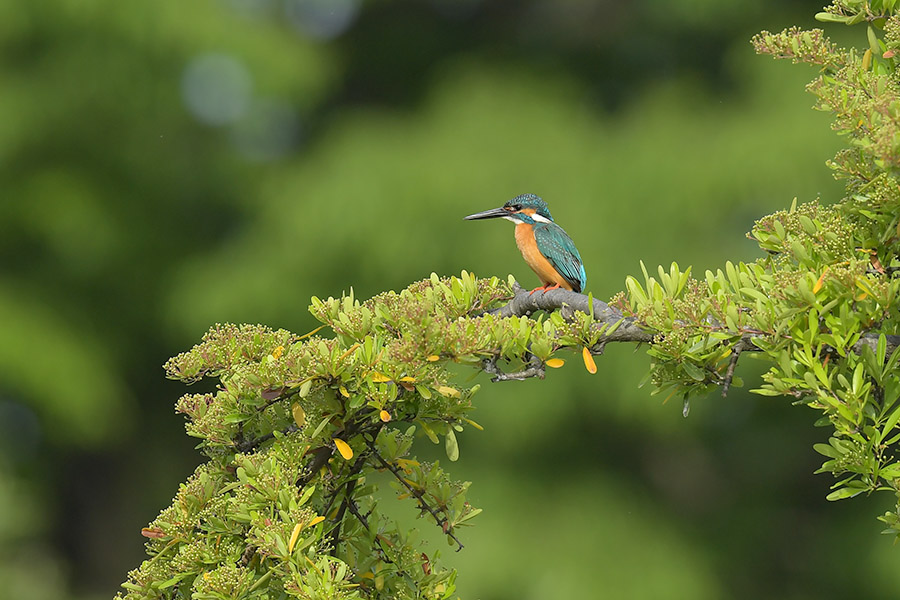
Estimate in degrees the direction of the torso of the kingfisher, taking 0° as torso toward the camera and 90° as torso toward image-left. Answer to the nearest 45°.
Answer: approximately 90°
